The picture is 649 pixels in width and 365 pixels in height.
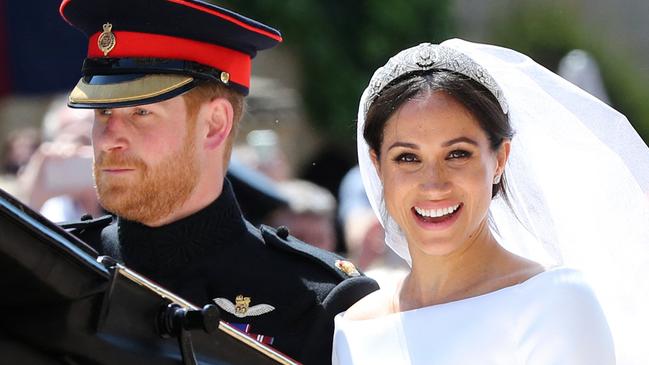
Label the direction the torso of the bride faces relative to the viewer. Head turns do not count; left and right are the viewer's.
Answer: facing the viewer and to the left of the viewer

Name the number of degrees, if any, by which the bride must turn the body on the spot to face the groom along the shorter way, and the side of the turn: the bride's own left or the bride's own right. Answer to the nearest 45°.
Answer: approximately 45° to the bride's own right

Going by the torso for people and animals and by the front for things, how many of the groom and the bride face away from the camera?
0

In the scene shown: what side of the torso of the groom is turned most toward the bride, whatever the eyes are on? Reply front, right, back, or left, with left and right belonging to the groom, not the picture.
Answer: left
